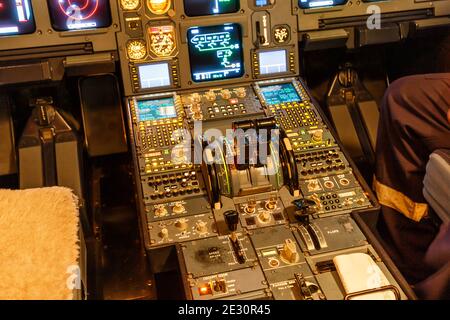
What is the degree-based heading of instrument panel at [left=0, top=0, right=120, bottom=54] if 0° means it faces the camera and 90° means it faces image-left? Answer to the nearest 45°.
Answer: approximately 0°

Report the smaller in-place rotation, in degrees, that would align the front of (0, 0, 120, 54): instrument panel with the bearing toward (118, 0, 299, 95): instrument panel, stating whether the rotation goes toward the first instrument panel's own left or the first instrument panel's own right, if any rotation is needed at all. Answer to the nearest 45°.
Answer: approximately 90° to the first instrument panel's own left

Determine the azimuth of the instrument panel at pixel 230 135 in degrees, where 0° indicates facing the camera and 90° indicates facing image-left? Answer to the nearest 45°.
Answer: approximately 0°

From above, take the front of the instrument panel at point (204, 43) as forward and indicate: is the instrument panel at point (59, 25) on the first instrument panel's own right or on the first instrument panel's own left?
on the first instrument panel's own right

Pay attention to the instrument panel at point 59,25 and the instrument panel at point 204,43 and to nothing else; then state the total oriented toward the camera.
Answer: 2
